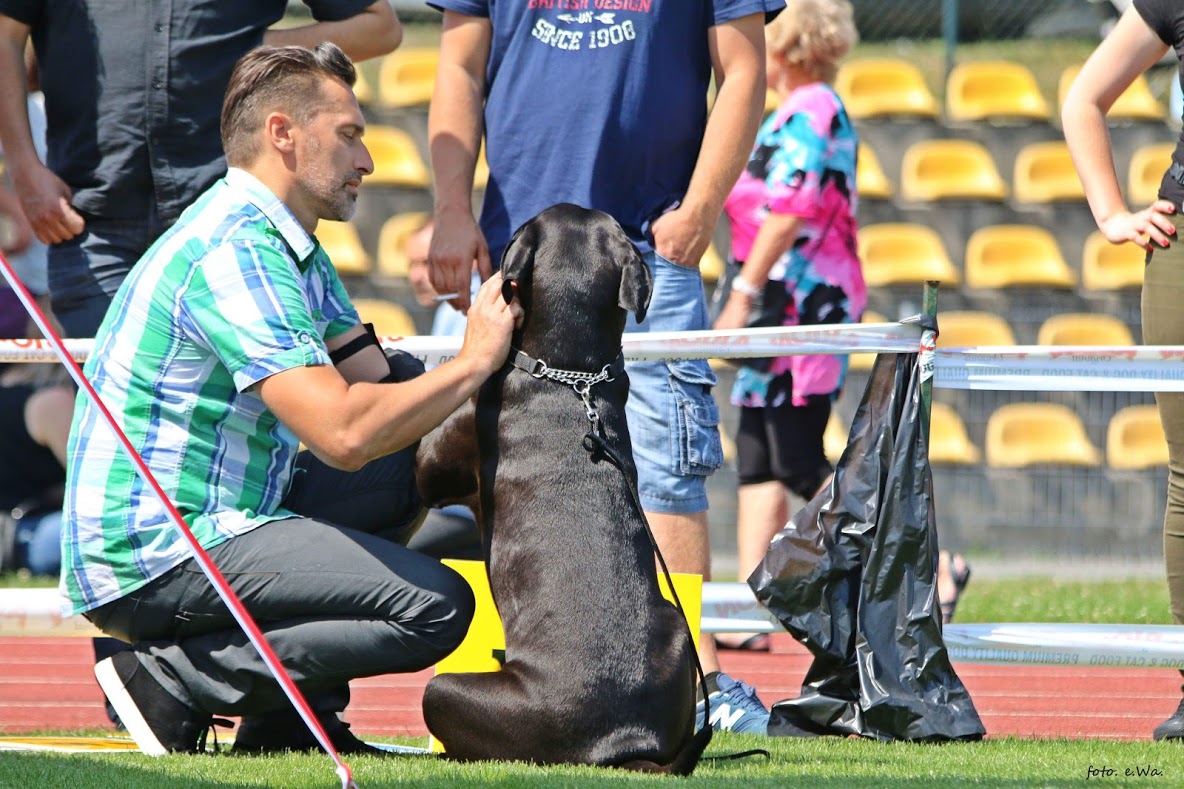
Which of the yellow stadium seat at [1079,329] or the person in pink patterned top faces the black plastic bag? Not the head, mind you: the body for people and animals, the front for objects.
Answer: the yellow stadium seat

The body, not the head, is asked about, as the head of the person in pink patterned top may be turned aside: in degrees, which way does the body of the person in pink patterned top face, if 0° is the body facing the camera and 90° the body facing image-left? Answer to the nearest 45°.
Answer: approximately 90°

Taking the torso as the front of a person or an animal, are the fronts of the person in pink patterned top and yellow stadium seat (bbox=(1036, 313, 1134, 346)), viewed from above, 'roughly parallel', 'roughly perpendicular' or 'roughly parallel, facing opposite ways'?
roughly perpendicular

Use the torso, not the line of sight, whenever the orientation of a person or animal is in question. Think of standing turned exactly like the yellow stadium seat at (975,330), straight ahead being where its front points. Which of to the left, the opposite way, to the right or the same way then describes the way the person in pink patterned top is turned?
to the right

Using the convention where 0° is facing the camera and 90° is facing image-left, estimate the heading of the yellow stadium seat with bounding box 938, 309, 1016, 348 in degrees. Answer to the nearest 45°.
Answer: approximately 0°

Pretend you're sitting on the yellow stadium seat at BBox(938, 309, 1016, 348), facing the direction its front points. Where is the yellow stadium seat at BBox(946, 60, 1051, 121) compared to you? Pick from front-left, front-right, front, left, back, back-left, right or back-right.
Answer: back

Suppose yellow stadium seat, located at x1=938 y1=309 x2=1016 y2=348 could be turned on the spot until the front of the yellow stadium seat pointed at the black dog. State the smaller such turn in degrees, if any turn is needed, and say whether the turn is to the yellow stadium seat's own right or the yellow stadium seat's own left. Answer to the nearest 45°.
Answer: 0° — it already faces it
